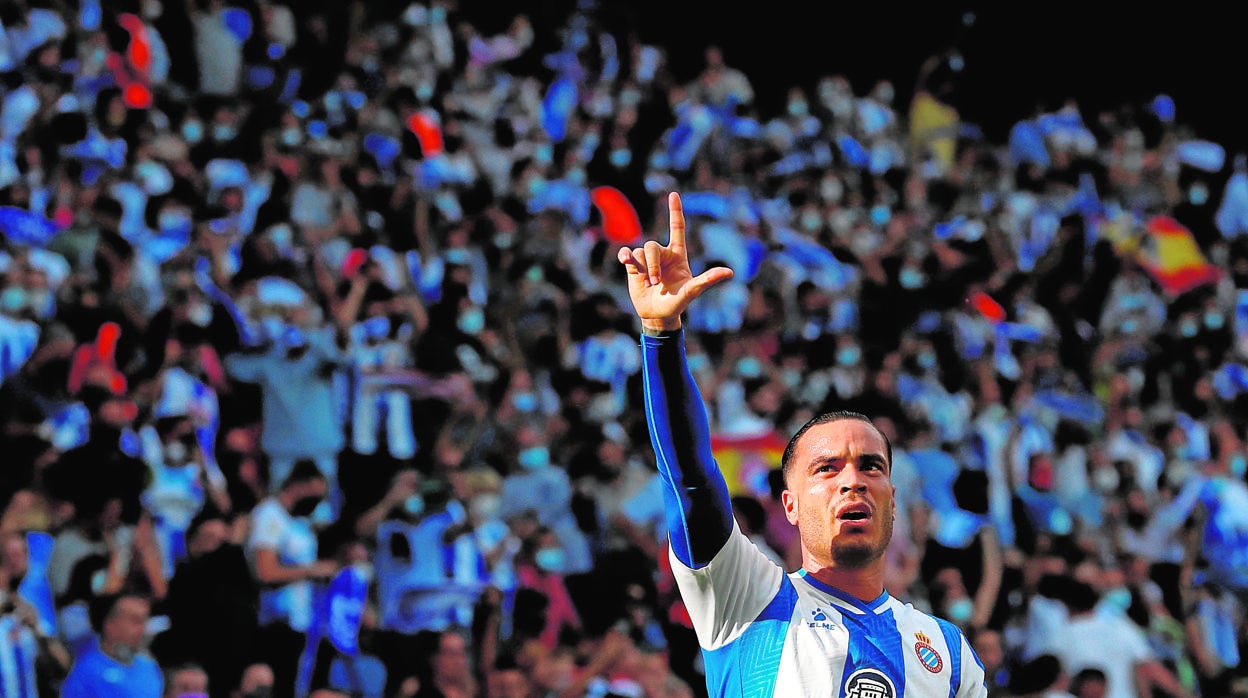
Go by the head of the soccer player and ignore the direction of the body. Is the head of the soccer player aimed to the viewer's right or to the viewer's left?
to the viewer's right

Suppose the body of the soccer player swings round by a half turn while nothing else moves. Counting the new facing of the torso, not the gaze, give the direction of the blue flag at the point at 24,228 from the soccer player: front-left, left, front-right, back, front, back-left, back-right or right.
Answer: front

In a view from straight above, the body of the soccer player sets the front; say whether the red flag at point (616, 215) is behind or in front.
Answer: behind

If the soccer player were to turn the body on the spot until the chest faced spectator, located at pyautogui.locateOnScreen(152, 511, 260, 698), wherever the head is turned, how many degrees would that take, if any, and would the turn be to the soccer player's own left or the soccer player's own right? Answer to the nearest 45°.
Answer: approximately 180°

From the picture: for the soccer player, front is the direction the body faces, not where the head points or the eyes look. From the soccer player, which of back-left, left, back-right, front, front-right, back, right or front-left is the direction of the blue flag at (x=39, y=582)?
back

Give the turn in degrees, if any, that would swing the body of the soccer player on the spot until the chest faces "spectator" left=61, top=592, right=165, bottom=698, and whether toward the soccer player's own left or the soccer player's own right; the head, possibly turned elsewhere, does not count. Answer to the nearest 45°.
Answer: approximately 180°

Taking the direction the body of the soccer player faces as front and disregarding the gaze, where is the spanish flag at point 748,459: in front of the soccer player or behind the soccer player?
behind

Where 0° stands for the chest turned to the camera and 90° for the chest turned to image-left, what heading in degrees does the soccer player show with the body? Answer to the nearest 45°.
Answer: approximately 315°

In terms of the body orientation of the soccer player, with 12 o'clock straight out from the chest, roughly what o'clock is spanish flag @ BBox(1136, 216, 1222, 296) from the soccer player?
The spanish flag is roughly at 8 o'clock from the soccer player.

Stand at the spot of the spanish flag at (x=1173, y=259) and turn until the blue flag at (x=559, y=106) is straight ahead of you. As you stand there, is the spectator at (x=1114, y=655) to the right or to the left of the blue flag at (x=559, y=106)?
left

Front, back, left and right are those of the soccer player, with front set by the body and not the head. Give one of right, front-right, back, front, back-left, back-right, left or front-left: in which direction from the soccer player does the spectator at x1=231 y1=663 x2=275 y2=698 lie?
back
